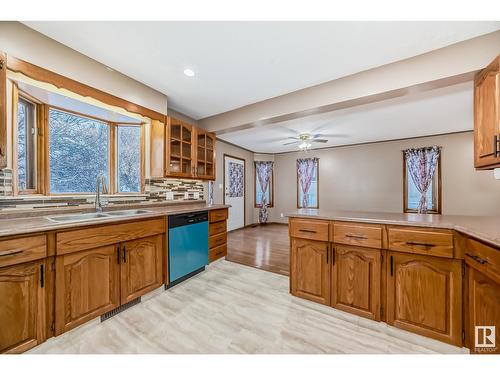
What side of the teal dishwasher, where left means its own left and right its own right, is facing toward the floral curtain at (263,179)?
left

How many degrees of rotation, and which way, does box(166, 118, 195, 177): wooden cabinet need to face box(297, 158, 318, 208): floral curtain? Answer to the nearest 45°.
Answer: approximately 90° to its left

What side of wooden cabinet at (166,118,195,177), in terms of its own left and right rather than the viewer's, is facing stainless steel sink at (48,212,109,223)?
right

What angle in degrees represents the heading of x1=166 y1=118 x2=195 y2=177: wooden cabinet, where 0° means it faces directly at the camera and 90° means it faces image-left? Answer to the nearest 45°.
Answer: approximately 315°

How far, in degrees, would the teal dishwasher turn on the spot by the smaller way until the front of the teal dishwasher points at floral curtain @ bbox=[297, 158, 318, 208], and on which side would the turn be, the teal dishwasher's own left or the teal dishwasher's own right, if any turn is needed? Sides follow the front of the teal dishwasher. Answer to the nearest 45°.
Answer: approximately 90° to the teal dishwasher's own left

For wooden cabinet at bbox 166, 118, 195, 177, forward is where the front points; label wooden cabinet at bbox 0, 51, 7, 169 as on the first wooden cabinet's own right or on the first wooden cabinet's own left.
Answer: on the first wooden cabinet's own right

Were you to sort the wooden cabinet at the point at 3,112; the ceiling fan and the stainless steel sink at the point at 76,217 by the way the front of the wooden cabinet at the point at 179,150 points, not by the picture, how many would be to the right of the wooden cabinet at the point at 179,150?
2

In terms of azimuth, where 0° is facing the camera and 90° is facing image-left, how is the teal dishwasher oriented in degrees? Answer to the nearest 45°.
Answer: approximately 315°
